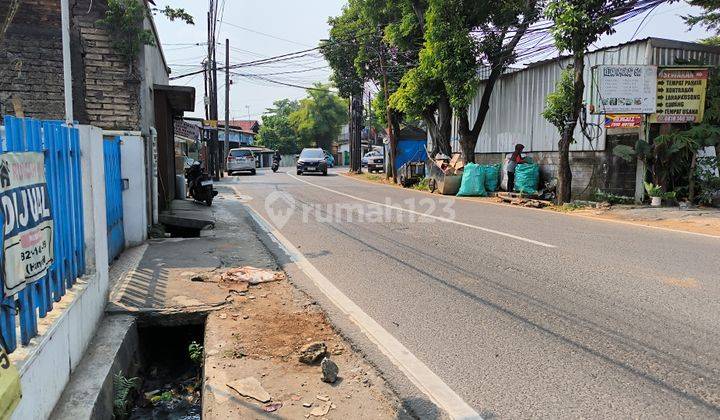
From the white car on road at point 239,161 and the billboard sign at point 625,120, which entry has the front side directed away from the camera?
the white car on road

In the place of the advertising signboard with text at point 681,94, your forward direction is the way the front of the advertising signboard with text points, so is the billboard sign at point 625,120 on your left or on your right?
on your right

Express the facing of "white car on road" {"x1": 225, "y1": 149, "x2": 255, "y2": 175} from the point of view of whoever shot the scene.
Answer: facing away from the viewer

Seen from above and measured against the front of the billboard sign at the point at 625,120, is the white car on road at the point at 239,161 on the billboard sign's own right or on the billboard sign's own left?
on the billboard sign's own right

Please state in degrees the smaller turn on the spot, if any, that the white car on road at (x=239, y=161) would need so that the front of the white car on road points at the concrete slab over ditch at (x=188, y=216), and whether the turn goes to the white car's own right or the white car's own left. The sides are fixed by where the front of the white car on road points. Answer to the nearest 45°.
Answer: approximately 180°

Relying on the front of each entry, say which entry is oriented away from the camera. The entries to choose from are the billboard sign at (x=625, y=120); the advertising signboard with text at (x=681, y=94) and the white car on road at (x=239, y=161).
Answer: the white car on road

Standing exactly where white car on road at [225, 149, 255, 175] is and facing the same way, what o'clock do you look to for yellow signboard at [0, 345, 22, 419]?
The yellow signboard is roughly at 6 o'clock from the white car on road.
